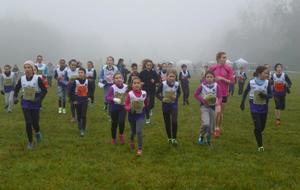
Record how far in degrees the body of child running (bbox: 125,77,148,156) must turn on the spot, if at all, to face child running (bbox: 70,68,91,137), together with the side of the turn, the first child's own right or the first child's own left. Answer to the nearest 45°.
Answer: approximately 135° to the first child's own right

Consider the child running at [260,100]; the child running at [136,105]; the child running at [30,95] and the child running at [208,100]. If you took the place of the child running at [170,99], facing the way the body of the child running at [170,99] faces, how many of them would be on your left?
2

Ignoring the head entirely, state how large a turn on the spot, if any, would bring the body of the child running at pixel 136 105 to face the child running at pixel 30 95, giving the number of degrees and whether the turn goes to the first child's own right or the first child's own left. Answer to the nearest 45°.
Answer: approximately 90° to the first child's own right

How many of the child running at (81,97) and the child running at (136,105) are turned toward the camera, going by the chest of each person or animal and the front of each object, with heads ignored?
2

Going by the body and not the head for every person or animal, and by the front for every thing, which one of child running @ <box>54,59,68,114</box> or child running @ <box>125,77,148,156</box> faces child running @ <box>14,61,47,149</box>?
child running @ <box>54,59,68,114</box>

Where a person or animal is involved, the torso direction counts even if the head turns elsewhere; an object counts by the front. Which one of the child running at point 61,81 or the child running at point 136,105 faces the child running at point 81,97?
the child running at point 61,81

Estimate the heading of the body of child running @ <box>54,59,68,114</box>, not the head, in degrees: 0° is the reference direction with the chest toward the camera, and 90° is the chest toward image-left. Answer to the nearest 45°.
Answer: approximately 0°
